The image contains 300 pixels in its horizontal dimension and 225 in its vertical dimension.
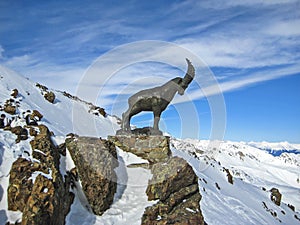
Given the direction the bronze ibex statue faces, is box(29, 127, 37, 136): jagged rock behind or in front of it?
behind

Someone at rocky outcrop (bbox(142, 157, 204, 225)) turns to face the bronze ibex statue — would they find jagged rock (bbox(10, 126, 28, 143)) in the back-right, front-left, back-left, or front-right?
front-left

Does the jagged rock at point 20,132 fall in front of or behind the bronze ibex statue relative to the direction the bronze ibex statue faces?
behind

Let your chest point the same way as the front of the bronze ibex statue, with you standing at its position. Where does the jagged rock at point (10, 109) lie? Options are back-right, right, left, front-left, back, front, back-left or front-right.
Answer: back

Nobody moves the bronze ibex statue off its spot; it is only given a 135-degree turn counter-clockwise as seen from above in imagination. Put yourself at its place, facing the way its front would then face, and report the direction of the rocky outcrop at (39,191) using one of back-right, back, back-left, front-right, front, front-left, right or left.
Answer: left

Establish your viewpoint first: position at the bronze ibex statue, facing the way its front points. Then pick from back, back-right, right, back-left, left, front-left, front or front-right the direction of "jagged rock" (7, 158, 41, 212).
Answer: back-right

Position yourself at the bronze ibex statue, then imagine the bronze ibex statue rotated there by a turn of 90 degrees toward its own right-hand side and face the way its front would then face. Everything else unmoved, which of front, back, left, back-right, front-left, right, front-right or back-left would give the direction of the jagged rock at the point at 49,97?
back-right

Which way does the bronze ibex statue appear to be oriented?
to the viewer's right

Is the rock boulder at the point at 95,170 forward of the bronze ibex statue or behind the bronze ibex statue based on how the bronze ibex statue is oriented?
behind
